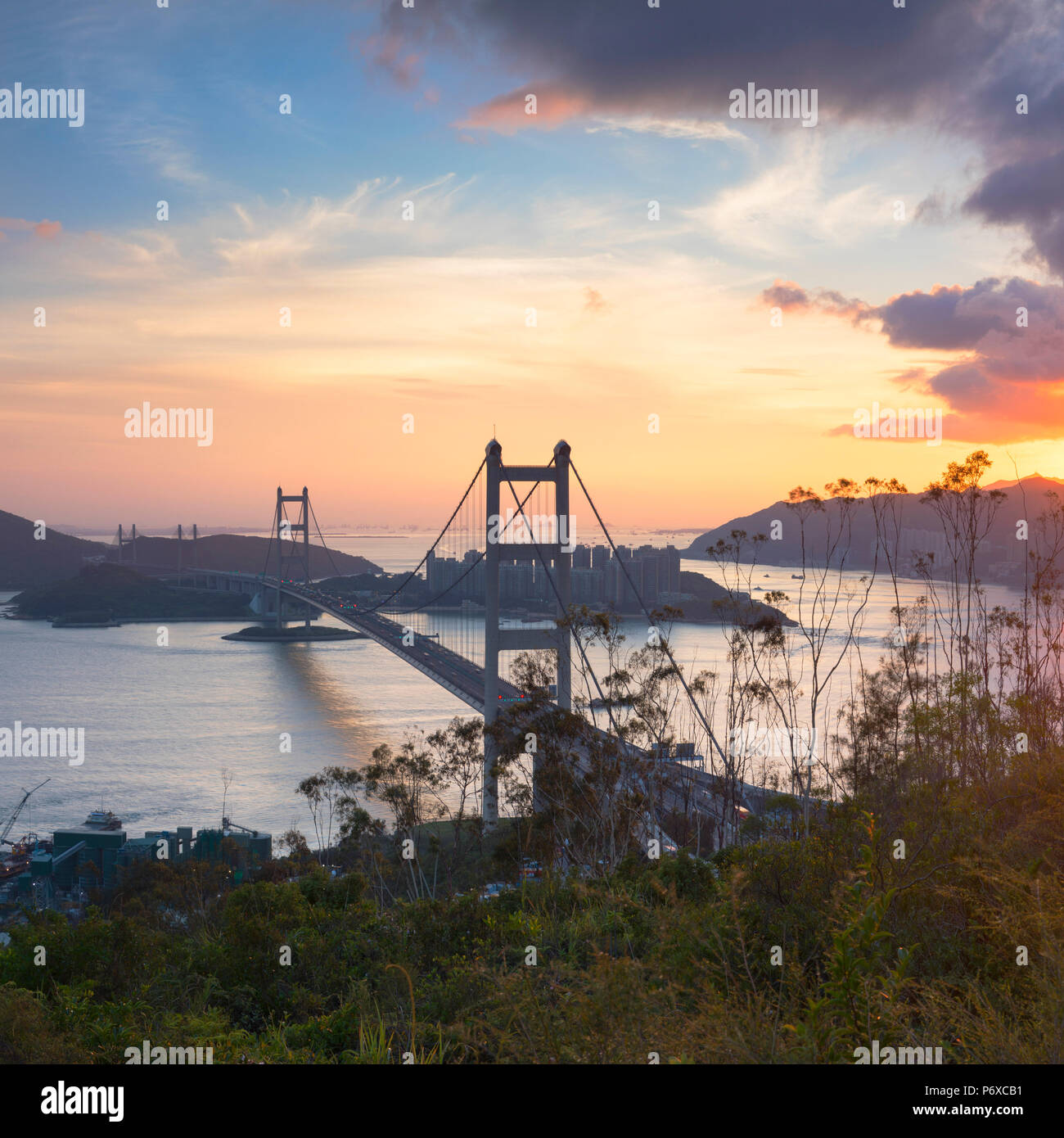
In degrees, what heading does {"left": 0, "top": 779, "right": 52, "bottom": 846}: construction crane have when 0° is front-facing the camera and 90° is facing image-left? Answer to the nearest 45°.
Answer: approximately 270°
